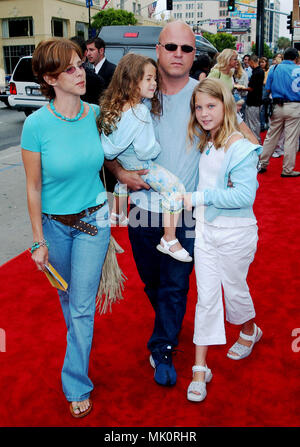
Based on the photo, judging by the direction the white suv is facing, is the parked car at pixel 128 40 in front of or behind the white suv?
behind

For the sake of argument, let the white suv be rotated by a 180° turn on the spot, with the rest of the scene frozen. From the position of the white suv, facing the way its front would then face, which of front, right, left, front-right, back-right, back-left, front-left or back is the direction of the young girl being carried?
front

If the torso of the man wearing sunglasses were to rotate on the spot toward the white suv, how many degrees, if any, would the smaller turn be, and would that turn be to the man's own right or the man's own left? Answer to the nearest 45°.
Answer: approximately 180°

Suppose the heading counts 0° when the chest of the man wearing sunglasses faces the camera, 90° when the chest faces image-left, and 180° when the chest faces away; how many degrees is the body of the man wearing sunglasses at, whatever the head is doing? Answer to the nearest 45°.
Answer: approximately 0°
